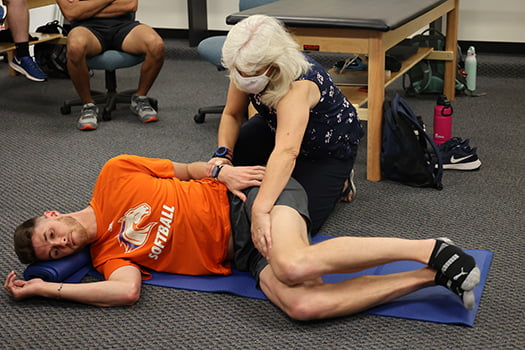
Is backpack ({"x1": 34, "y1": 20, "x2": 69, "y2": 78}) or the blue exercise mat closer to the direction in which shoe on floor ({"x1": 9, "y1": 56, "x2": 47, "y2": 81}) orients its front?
the blue exercise mat

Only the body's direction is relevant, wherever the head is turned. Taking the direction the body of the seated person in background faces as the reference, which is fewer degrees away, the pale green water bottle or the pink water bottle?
the pink water bottle

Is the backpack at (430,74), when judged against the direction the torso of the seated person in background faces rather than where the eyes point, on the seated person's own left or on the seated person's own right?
on the seated person's own left
